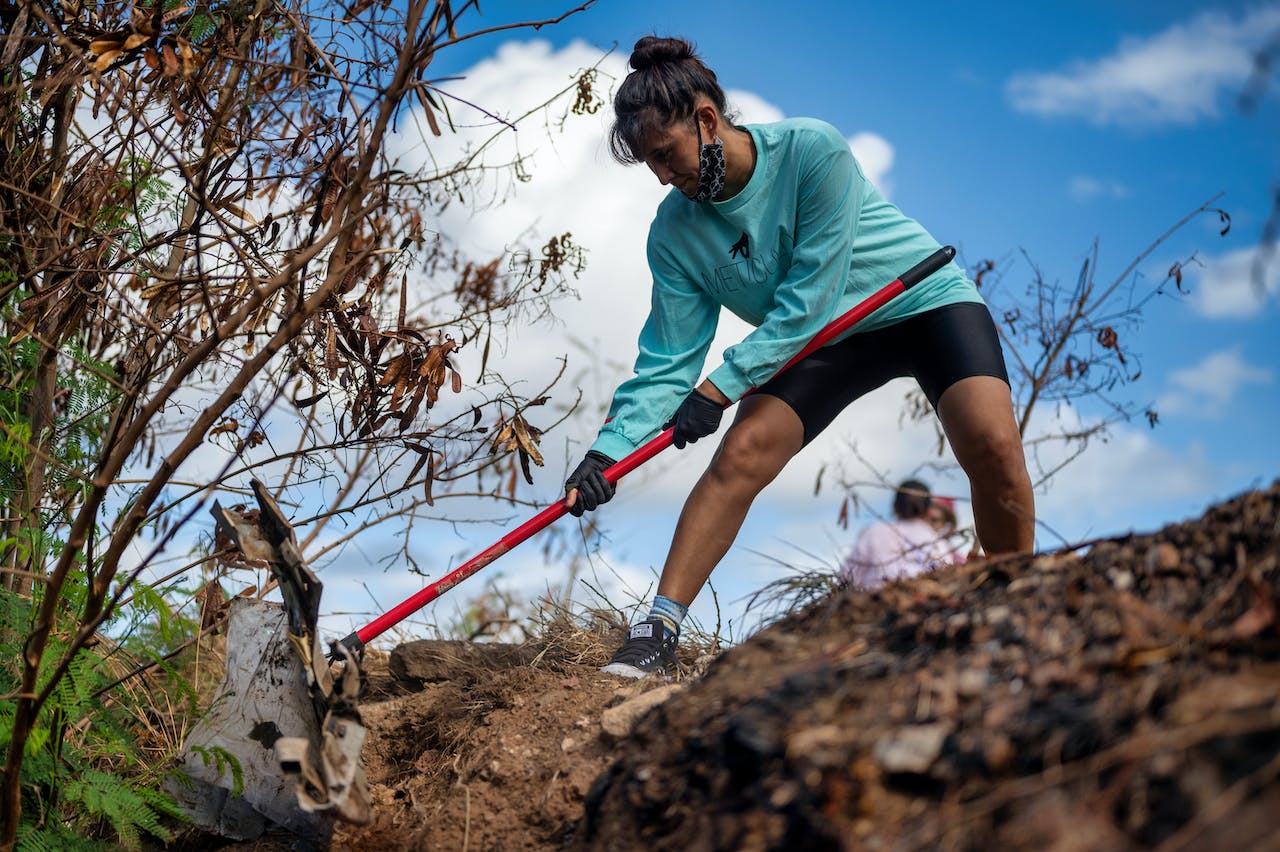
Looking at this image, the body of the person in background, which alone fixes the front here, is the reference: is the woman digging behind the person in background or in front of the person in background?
behind

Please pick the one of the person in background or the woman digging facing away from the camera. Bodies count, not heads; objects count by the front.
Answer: the person in background

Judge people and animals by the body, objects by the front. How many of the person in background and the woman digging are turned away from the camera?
1

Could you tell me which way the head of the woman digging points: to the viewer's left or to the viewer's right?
to the viewer's left

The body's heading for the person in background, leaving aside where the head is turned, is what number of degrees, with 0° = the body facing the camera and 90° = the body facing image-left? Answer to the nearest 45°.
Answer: approximately 180°

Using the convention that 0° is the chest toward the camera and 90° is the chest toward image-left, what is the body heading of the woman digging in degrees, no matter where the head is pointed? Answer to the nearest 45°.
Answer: approximately 45°

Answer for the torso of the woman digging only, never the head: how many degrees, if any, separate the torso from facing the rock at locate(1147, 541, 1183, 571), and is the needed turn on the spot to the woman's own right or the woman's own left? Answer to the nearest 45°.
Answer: approximately 90° to the woman's own left

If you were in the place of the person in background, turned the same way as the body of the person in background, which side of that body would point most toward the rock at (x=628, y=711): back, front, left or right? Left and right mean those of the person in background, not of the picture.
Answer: back

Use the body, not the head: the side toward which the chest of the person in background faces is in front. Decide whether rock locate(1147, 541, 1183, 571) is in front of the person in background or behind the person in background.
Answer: behind

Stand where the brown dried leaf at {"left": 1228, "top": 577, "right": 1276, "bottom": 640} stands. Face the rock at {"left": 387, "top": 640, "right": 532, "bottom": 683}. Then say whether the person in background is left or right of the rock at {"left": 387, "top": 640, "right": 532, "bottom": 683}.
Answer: right
